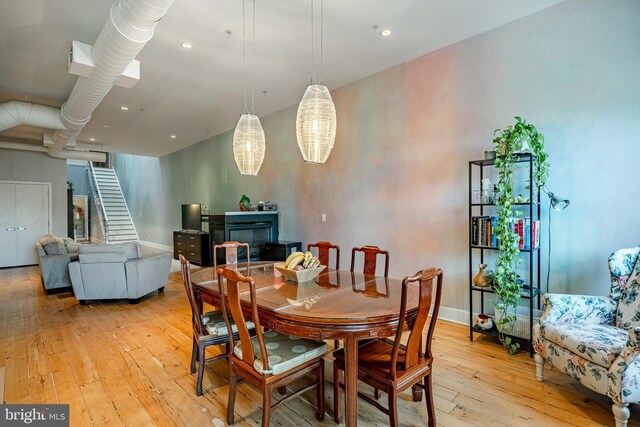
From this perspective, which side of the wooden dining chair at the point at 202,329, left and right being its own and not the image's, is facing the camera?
right

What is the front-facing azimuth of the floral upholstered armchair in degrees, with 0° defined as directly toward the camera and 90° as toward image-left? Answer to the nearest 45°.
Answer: approximately 45°

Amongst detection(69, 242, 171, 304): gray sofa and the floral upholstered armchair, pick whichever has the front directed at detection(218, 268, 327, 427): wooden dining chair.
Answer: the floral upholstered armchair

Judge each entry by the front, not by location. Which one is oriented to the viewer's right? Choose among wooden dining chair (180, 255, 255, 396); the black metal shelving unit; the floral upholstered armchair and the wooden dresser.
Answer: the wooden dining chair

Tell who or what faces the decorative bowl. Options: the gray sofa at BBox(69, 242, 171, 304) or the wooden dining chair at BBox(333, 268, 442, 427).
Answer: the wooden dining chair

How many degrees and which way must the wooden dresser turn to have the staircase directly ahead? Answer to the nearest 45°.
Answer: approximately 90° to its right

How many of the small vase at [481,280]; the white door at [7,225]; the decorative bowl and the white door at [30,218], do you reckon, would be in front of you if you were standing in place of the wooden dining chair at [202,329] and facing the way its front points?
2

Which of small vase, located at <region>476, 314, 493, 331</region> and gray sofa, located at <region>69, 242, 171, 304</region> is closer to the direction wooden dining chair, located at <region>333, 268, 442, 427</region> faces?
the gray sofa

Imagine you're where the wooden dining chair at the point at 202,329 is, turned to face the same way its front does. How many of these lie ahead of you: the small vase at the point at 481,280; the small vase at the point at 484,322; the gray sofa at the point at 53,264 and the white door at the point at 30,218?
2

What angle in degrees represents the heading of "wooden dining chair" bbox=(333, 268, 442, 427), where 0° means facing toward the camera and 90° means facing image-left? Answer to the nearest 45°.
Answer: approximately 135°

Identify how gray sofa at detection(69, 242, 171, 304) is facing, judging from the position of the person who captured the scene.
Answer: facing away from the viewer and to the right of the viewer

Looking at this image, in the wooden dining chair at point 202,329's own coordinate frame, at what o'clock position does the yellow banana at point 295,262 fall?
The yellow banana is roughly at 12 o'clock from the wooden dining chair.

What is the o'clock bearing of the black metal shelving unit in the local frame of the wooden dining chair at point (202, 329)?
The black metal shelving unit is roughly at 12 o'clock from the wooden dining chair.

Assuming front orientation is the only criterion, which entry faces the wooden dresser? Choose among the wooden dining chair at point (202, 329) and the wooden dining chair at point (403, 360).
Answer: the wooden dining chair at point (403, 360)

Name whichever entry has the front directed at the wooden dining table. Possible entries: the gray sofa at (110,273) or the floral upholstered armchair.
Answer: the floral upholstered armchair

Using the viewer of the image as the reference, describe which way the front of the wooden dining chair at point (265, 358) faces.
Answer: facing away from the viewer and to the right of the viewer

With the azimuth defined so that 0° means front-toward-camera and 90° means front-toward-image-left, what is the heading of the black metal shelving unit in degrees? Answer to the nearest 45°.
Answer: approximately 45°
